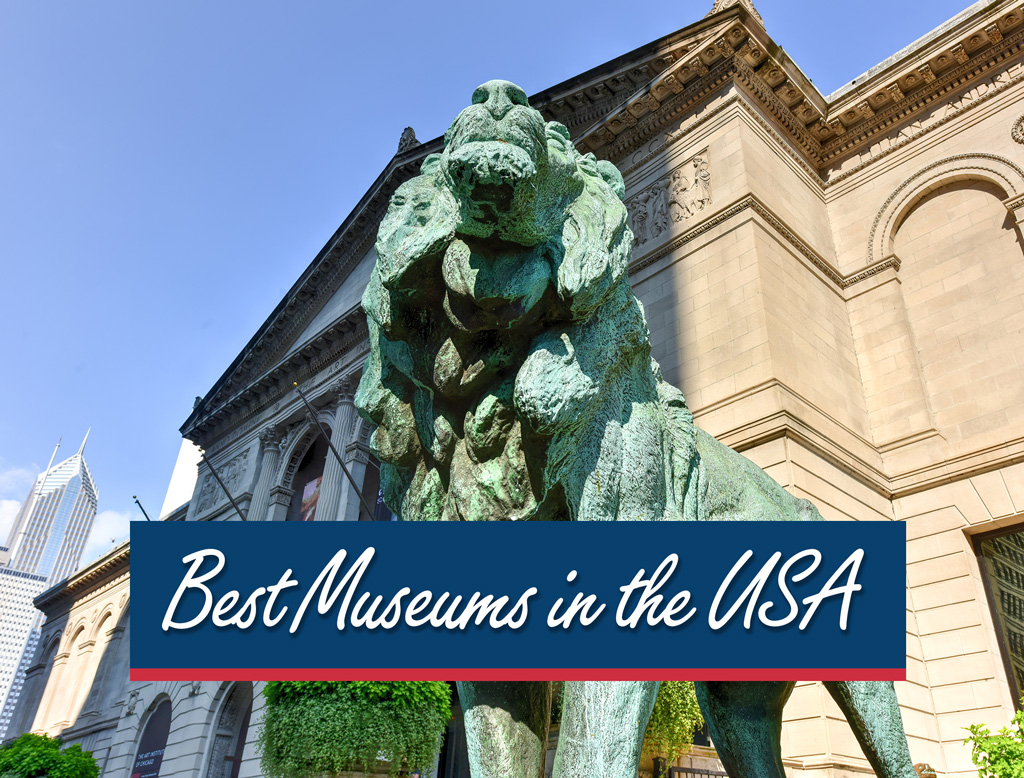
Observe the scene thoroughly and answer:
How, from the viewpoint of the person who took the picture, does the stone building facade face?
facing the viewer and to the left of the viewer

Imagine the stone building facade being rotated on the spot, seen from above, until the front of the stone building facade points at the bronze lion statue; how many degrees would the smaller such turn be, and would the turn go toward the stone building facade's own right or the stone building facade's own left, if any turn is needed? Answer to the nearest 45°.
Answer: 0° — it already faces it

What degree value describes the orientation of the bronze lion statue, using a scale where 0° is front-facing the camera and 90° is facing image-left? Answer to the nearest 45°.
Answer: approximately 45°

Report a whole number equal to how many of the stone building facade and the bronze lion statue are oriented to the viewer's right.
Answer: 0

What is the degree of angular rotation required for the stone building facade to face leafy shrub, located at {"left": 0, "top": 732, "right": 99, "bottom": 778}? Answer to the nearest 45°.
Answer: approximately 90° to its right

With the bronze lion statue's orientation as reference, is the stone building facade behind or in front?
behind

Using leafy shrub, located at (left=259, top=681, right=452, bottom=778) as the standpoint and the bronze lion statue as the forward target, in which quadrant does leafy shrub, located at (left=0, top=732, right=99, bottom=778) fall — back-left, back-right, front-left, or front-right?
back-right

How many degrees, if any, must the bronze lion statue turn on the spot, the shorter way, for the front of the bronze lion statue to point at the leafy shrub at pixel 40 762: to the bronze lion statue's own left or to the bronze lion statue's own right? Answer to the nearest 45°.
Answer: approximately 90° to the bronze lion statue's own right
